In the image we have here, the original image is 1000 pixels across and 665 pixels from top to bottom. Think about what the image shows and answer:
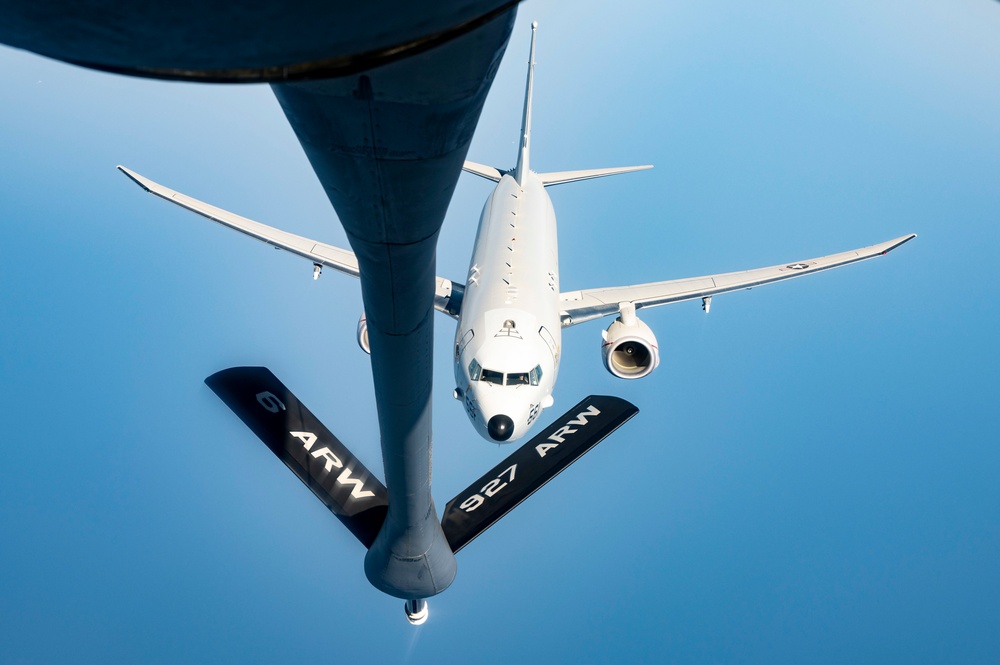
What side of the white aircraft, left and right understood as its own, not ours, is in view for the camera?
front
